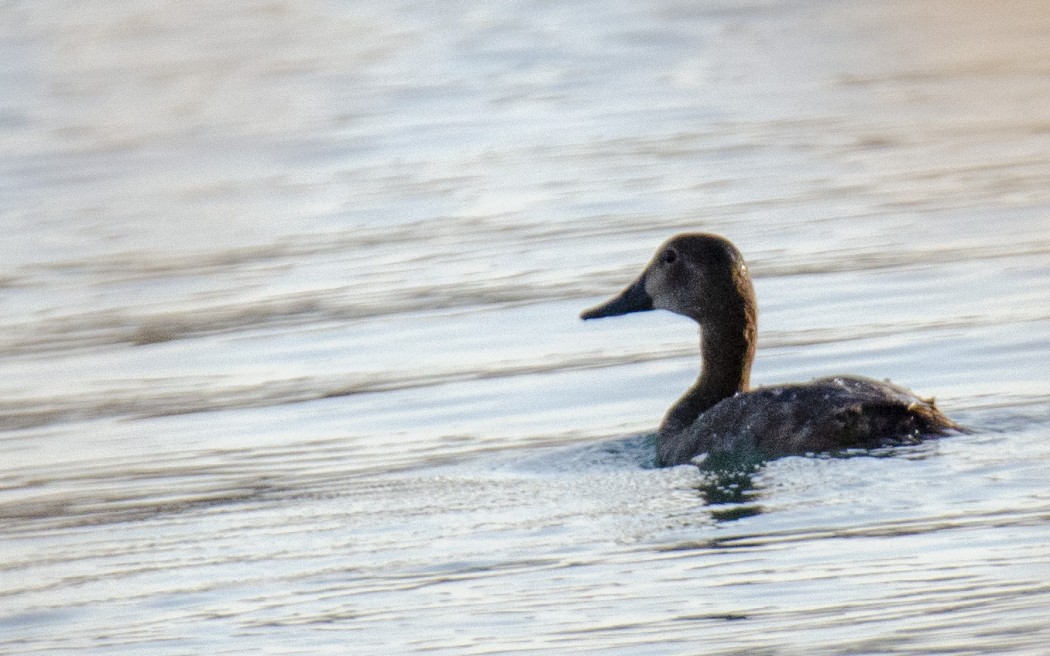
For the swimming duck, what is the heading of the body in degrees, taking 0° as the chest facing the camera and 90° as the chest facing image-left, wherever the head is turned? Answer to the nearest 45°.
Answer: approximately 90°
